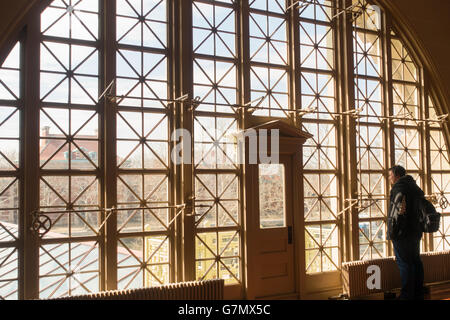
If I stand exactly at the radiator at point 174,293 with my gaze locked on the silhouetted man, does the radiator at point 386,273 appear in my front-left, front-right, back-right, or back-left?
front-left

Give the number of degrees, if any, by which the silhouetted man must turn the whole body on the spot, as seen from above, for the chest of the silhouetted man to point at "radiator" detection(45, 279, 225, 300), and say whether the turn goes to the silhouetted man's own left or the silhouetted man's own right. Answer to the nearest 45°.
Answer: approximately 45° to the silhouetted man's own left

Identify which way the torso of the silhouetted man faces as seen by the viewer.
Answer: to the viewer's left

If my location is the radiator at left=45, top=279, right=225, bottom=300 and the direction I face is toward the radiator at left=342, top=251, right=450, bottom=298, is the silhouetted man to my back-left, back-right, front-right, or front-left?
front-right

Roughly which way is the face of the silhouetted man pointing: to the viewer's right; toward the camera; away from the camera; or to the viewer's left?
to the viewer's left

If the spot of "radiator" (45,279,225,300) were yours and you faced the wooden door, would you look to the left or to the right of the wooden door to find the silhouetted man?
right

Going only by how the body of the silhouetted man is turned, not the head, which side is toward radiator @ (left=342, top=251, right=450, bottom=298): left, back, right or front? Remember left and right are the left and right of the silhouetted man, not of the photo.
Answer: right
